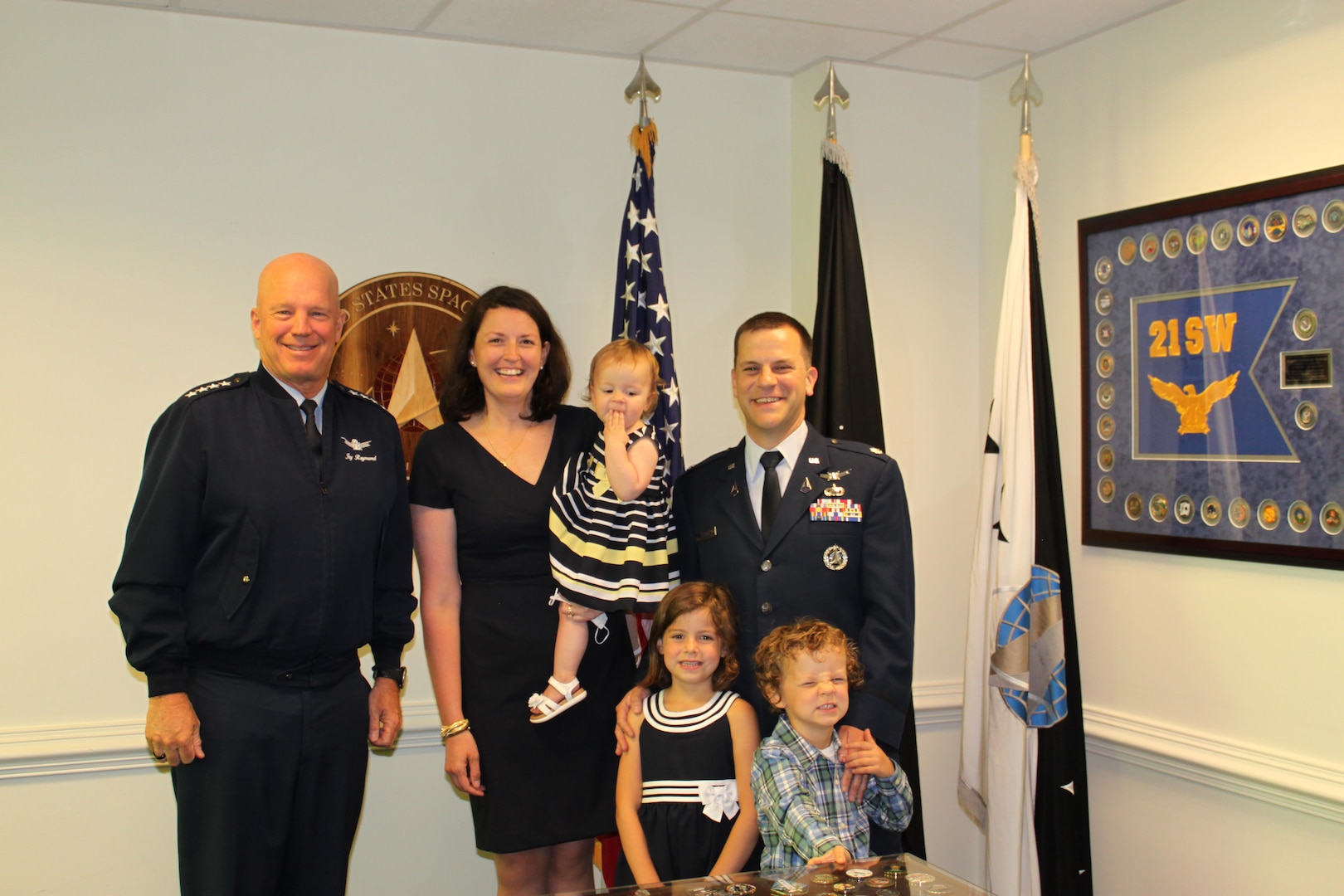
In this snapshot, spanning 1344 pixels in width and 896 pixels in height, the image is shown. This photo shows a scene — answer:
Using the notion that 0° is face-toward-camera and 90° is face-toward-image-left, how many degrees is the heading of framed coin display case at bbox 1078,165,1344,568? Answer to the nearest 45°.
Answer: approximately 45°

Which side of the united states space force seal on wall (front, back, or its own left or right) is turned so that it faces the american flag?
left

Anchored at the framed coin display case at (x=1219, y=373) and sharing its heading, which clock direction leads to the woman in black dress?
The woman in black dress is roughly at 12 o'clock from the framed coin display case.

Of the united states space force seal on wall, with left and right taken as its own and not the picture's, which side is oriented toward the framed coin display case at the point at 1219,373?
left

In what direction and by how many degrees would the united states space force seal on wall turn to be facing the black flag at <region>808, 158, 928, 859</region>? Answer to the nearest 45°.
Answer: approximately 90° to its left

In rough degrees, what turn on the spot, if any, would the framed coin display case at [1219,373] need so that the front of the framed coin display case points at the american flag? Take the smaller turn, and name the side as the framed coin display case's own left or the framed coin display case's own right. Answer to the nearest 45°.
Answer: approximately 45° to the framed coin display case's own right

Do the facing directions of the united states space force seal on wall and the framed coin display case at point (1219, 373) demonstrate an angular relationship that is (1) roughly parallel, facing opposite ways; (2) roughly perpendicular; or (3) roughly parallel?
roughly perpendicular

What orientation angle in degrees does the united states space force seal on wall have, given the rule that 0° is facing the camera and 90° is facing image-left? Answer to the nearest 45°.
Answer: approximately 0°
